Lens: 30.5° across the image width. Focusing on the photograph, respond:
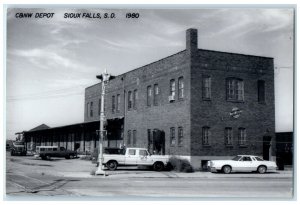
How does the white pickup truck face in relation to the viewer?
to the viewer's right

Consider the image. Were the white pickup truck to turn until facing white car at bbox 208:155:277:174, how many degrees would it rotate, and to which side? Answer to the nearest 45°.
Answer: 0° — it already faces it
